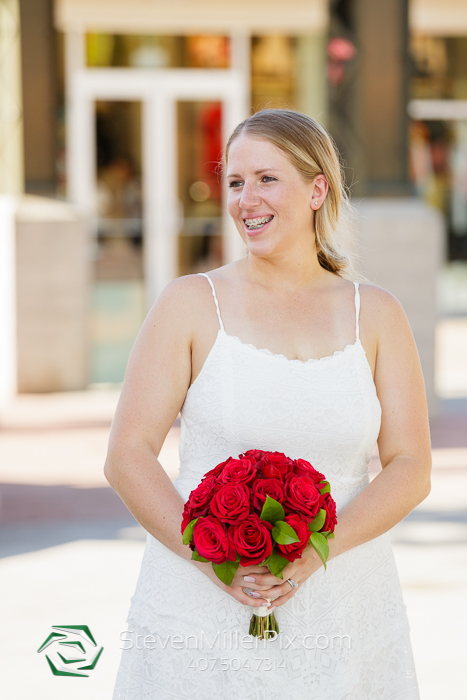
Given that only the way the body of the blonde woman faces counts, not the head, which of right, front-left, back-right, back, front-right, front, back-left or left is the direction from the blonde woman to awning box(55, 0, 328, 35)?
back

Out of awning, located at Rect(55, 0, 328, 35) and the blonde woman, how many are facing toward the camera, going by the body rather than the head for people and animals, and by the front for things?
2

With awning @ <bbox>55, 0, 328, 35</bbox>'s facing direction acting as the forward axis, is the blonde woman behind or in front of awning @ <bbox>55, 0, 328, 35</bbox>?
in front

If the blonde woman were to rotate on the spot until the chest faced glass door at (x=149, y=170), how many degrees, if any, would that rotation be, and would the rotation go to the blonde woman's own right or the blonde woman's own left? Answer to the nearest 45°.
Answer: approximately 180°

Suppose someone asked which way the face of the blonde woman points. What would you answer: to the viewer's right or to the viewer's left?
to the viewer's left

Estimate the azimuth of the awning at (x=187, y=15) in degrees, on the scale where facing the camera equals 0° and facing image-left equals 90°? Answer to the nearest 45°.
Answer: approximately 0°

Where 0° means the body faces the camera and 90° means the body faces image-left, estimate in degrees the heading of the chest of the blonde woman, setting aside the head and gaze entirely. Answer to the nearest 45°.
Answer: approximately 0°

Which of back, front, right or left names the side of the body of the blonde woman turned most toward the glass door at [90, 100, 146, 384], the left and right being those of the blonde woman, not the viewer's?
back

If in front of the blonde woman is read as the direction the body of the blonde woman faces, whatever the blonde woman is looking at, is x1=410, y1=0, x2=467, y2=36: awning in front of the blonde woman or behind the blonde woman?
behind
